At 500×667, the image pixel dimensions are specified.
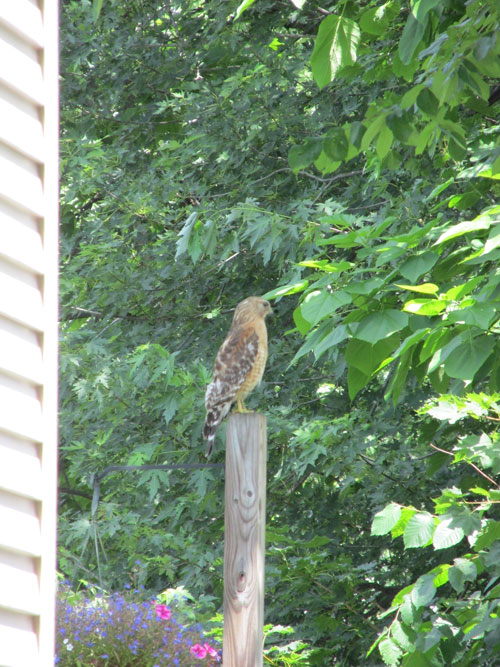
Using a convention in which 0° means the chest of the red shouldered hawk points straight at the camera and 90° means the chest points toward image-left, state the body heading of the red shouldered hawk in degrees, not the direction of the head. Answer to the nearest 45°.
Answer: approximately 270°
